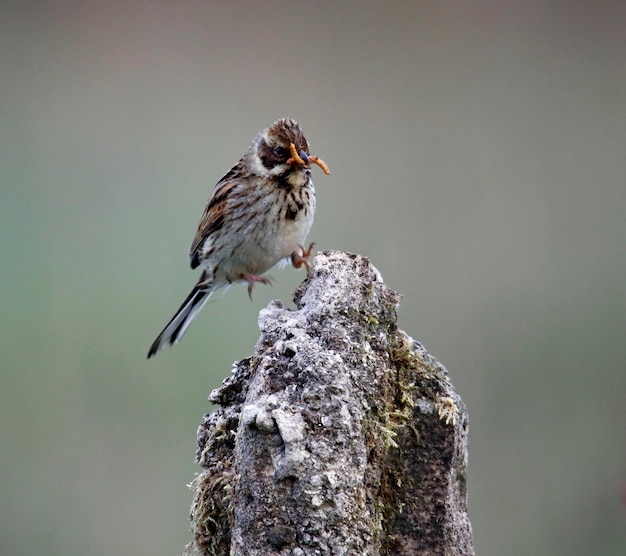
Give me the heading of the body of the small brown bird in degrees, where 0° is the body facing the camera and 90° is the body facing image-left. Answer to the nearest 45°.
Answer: approximately 315°
